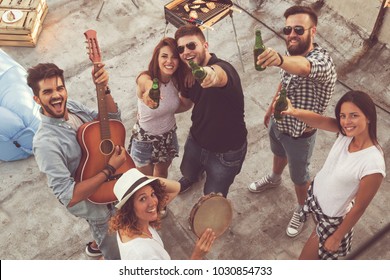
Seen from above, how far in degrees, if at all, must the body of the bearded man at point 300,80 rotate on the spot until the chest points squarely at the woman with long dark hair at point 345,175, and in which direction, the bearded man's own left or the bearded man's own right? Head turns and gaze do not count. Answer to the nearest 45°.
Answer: approximately 90° to the bearded man's own left

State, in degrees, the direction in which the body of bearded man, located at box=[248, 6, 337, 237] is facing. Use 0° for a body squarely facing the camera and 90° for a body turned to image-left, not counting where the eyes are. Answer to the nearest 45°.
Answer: approximately 45°

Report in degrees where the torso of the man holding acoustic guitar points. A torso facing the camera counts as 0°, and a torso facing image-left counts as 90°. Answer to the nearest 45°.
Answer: approximately 315°

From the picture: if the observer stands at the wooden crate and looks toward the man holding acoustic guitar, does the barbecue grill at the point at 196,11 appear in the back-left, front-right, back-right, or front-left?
front-left

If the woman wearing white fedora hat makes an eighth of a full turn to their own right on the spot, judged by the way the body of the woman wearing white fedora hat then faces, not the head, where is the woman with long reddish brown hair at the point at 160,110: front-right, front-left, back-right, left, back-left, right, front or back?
back

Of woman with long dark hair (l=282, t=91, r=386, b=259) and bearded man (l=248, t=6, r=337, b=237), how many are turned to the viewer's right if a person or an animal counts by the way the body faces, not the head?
0

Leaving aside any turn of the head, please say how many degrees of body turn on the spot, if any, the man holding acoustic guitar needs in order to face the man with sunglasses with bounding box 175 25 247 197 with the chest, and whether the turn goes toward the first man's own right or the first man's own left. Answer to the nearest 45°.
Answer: approximately 45° to the first man's own left

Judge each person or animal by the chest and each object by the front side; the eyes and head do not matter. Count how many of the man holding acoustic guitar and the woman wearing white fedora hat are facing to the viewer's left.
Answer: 0

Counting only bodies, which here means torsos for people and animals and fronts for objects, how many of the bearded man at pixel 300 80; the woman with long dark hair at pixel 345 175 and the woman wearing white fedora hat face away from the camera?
0

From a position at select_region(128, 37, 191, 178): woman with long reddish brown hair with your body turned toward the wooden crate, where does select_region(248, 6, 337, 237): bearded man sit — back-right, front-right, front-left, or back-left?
back-right

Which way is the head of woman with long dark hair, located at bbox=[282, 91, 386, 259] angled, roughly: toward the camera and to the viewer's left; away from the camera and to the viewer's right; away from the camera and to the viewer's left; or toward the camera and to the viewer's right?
toward the camera and to the viewer's left

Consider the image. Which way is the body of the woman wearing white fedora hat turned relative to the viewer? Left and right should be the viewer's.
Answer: facing the viewer and to the right of the viewer

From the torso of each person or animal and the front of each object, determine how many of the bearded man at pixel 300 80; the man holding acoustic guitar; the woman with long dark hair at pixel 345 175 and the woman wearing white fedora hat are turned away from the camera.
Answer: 0
